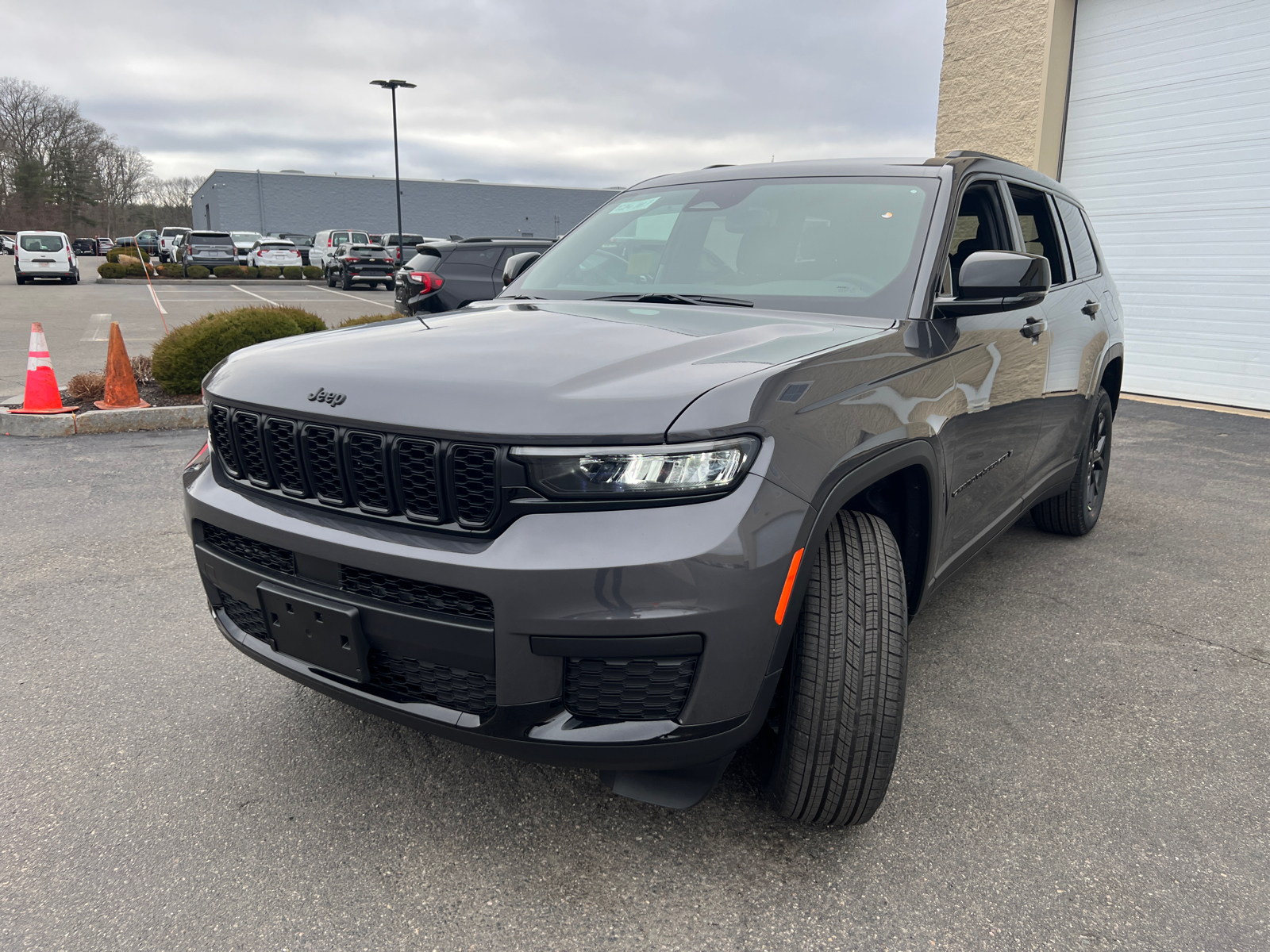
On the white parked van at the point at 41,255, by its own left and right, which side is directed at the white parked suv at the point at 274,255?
right

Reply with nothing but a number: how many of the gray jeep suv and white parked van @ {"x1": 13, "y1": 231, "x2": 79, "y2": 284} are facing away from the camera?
1

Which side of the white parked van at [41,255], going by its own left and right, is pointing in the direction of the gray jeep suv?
back

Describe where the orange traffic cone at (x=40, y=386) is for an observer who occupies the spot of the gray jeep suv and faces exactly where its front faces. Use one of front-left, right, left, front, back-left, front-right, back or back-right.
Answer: right

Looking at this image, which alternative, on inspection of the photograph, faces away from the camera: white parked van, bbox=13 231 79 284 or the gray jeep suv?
the white parked van

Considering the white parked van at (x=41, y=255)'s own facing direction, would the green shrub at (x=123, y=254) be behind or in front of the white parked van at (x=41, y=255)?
in front

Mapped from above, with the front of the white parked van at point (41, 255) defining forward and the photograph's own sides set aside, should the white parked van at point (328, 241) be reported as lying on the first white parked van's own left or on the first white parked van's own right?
on the first white parked van's own right

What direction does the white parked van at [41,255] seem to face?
away from the camera

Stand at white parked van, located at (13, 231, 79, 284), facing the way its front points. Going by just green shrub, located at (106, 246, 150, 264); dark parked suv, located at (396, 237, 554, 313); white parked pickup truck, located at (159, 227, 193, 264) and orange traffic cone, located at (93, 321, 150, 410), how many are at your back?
2

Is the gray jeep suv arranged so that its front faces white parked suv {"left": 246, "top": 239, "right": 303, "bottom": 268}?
no

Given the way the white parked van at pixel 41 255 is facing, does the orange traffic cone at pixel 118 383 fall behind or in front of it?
behind

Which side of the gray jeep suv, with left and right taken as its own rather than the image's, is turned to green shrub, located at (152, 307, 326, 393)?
right

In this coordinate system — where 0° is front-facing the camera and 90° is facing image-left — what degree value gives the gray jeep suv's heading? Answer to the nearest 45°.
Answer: approximately 45°
